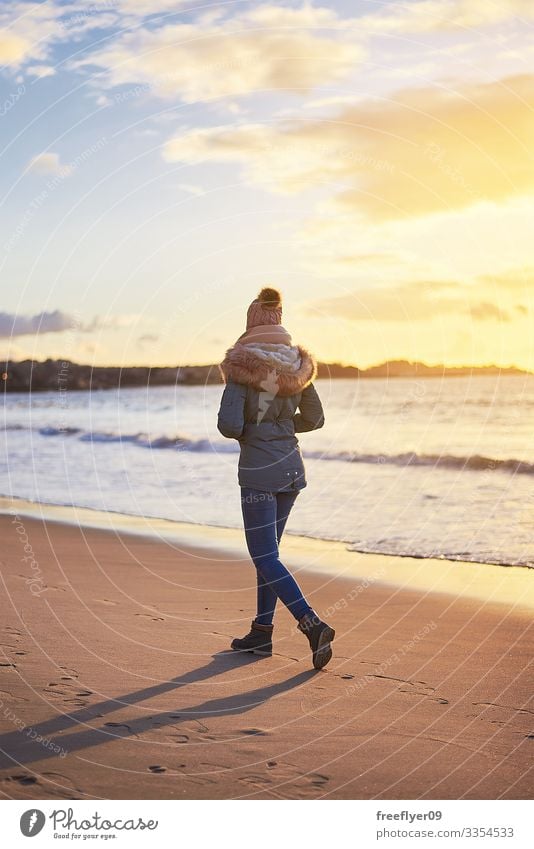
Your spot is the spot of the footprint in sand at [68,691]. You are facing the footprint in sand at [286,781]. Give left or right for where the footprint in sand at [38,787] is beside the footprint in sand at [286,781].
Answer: right

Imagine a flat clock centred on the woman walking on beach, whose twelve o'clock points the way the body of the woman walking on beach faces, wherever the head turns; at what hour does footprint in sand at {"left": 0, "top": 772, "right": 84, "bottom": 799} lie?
The footprint in sand is roughly at 8 o'clock from the woman walking on beach.

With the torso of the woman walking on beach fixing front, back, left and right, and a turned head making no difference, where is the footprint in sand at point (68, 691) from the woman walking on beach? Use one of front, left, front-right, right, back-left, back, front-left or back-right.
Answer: left

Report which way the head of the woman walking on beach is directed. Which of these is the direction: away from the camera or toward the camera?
away from the camera

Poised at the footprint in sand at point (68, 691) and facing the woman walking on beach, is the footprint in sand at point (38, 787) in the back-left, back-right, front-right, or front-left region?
back-right

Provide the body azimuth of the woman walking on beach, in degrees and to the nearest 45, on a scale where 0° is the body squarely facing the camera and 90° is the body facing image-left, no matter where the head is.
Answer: approximately 135°

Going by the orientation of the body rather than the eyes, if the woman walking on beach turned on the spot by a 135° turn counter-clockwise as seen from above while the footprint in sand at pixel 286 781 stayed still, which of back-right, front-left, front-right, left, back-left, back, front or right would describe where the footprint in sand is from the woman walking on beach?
front

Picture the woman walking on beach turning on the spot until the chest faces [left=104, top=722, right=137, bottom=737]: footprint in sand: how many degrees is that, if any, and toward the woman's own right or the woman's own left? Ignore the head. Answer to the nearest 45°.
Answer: approximately 135° to the woman's own left
